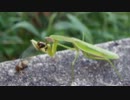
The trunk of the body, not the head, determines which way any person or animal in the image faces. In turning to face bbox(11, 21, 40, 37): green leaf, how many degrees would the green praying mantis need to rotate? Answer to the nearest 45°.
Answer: approximately 45° to its right

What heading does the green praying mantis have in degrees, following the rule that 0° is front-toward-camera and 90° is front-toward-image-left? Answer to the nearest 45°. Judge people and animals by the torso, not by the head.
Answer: approximately 90°
